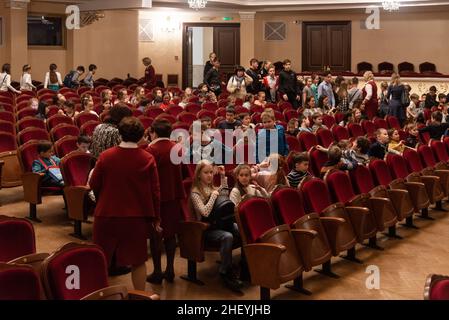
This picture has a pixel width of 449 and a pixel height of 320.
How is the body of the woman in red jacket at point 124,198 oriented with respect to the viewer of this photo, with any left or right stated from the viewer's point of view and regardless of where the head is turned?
facing away from the viewer

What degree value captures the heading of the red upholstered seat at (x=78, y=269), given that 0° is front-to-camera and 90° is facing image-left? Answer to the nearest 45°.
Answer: approximately 315°

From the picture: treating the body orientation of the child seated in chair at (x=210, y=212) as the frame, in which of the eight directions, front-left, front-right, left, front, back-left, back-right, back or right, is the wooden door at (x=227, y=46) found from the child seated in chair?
back-left

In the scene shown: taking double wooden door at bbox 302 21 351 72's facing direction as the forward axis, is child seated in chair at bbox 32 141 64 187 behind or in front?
in front

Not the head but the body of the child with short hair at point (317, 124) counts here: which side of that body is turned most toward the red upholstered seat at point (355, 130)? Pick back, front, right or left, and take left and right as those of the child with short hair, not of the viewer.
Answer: left

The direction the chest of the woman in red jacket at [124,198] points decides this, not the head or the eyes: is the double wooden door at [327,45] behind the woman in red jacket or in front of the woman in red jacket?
in front

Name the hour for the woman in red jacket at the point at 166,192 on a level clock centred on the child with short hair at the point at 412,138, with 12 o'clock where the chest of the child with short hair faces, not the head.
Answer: The woman in red jacket is roughly at 2 o'clock from the child with short hair.
